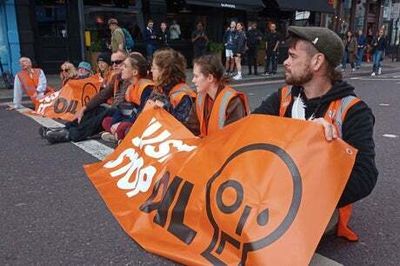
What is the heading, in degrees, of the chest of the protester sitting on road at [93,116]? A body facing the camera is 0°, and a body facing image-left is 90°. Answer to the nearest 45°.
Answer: approximately 45°

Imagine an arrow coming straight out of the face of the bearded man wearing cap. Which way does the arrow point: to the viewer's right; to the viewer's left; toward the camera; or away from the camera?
to the viewer's left

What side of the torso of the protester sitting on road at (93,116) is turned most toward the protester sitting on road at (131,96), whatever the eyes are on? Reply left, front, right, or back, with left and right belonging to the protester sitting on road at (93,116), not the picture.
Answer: left

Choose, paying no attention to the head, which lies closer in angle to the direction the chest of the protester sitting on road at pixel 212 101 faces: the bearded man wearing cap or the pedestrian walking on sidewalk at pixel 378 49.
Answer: the bearded man wearing cap

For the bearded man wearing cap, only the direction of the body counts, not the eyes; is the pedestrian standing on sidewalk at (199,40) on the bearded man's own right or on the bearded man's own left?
on the bearded man's own right

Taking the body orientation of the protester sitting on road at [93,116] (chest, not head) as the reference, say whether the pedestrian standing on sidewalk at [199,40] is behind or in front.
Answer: behind

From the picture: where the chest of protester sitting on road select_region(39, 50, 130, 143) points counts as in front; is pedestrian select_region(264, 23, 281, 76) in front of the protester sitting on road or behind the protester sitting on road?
behind

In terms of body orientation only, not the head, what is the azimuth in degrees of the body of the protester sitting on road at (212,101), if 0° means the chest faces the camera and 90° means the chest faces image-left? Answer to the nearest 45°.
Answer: approximately 45°

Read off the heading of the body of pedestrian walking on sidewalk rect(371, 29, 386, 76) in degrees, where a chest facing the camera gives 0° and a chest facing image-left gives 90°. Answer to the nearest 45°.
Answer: approximately 45°

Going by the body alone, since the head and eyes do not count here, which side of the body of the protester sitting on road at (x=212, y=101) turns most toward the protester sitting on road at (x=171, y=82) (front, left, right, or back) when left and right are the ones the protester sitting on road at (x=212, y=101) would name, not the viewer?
right
